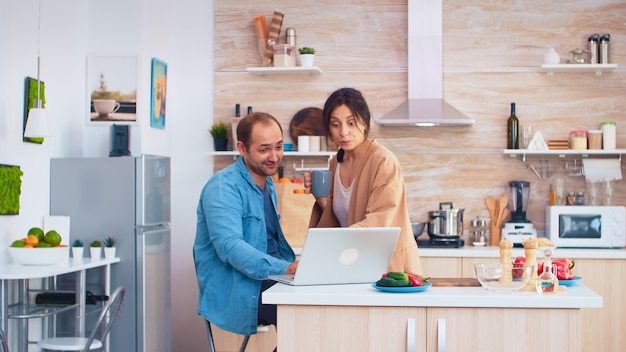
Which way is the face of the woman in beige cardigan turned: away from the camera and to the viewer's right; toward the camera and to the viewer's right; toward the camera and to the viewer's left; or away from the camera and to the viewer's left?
toward the camera and to the viewer's left

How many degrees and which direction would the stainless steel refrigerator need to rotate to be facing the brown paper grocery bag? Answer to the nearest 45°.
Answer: approximately 45° to its left

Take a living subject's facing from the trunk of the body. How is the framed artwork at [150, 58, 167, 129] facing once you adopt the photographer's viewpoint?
facing to the right of the viewer

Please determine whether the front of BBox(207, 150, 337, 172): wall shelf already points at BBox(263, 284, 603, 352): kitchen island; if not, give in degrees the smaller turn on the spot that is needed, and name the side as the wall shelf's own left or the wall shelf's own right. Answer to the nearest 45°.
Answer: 0° — it already faces it

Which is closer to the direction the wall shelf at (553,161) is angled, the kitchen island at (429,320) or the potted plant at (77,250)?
the kitchen island

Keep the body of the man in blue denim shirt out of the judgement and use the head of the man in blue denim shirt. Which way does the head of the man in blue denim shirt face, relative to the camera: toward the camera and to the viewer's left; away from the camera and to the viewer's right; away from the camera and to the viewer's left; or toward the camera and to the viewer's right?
toward the camera and to the viewer's right

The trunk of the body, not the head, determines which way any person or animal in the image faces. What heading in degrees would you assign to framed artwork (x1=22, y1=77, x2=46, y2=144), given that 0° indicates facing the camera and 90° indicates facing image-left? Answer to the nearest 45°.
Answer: approximately 315°

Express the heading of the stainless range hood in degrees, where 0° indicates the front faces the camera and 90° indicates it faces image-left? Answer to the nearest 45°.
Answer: approximately 0°

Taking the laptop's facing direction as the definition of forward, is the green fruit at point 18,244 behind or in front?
in front

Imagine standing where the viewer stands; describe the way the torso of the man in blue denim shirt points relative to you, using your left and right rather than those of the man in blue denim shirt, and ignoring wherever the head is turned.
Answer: facing the viewer and to the right of the viewer

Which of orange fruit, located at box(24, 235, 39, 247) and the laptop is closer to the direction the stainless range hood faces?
the laptop

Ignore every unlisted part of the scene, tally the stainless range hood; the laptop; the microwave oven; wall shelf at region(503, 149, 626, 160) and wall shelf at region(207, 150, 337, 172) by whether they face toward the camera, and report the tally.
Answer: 4

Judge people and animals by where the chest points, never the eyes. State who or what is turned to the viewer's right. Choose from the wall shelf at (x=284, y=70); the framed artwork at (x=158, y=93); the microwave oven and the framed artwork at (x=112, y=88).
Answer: the framed artwork at (x=158, y=93)

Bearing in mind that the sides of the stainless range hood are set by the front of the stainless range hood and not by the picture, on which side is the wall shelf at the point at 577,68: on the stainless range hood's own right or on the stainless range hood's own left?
on the stainless range hood's own left
